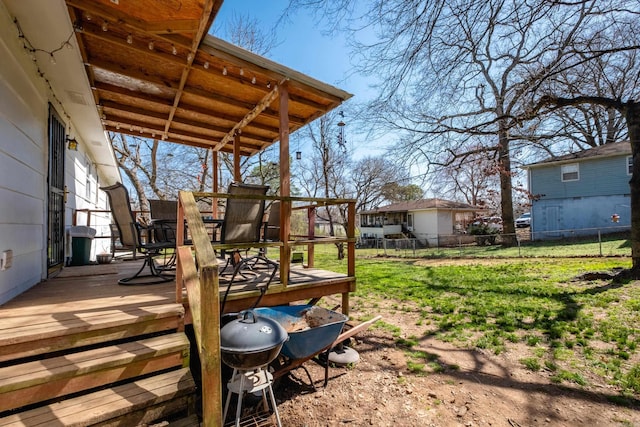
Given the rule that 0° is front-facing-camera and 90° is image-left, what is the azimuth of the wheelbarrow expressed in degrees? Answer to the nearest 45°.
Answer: approximately 45°

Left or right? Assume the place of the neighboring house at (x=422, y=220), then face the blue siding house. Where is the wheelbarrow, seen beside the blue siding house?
right

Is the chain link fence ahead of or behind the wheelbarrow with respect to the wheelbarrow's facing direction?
behind

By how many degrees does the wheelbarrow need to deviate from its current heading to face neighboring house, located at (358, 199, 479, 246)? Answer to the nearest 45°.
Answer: approximately 135° to its right
